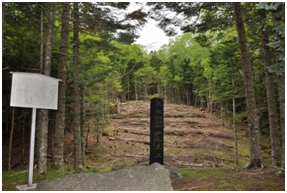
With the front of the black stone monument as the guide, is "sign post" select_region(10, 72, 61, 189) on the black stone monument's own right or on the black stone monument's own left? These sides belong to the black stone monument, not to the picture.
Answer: on the black stone monument's own right

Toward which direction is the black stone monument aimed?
toward the camera
